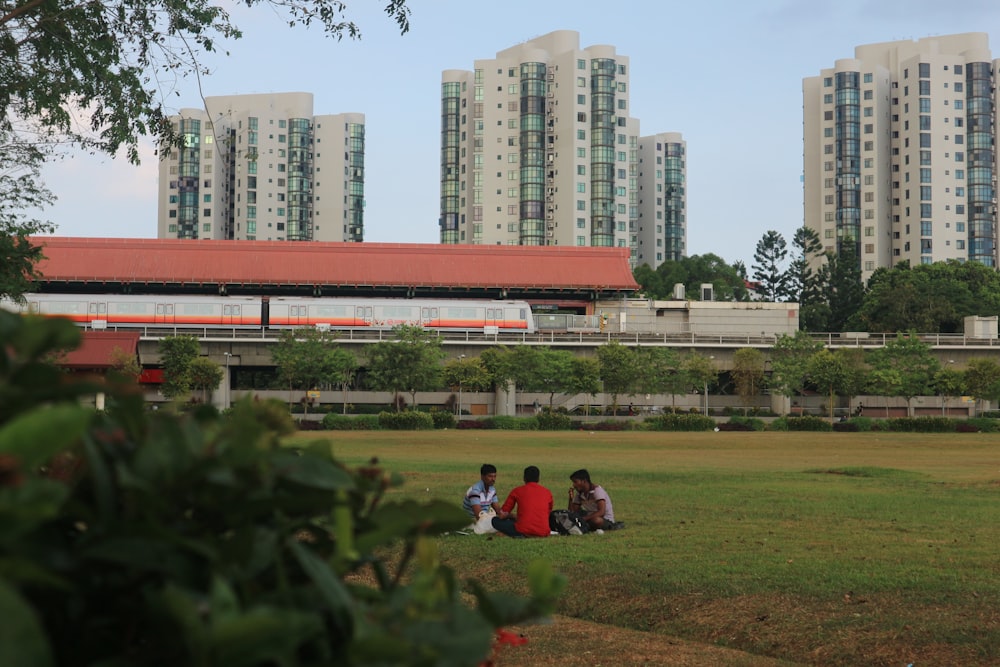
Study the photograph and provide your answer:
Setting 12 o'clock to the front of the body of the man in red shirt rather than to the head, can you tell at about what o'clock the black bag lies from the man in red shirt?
The black bag is roughly at 2 o'clock from the man in red shirt.

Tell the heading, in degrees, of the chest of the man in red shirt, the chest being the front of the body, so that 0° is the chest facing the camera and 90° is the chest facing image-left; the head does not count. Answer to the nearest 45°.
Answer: approximately 180°

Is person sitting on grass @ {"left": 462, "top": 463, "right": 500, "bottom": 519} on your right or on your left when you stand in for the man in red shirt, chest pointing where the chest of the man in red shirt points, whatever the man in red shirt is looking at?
on your left

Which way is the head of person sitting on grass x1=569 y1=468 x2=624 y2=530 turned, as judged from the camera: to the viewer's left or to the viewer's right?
to the viewer's left

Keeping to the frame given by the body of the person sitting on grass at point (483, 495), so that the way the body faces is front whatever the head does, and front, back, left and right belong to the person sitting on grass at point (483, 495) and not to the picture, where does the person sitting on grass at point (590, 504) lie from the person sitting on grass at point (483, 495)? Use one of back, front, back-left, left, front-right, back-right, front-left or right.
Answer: front-left

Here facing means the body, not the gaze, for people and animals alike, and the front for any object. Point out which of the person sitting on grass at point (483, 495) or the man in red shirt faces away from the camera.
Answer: the man in red shirt

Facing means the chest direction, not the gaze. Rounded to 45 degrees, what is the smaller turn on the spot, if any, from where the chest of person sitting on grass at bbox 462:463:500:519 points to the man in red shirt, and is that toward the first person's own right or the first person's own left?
0° — they already face them

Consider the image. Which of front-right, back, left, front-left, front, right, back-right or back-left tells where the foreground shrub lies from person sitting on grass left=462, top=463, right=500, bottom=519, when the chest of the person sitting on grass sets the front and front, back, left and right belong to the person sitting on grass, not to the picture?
front-right

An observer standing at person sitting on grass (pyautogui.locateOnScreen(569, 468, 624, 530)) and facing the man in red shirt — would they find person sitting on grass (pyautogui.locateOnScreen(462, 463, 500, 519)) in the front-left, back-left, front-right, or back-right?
front-right

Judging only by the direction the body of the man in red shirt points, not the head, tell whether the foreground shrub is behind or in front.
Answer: behind

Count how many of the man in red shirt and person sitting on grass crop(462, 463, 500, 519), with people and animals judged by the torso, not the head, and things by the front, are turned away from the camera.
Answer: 1

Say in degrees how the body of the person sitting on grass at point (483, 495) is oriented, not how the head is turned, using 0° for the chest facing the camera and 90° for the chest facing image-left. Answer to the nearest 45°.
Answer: approximately 315°

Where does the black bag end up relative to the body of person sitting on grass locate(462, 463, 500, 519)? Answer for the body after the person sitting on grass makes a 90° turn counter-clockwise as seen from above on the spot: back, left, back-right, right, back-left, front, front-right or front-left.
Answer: front-right

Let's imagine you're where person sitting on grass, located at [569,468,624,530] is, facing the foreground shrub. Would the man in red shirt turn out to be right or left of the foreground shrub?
right

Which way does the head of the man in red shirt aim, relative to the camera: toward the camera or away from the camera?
away from the camera

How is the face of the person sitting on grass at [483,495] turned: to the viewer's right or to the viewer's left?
to the viewer's right
